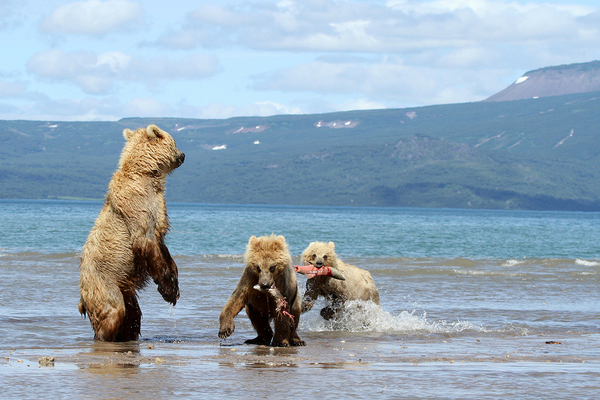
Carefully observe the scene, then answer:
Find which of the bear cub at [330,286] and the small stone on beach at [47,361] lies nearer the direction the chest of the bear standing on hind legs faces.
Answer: the bear cub

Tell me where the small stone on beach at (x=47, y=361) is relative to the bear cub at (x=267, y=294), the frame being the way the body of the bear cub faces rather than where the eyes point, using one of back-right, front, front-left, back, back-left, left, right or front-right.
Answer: front-right

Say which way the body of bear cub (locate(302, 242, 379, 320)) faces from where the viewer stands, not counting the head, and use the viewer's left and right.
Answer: facing the viewer and to the left of the viewer

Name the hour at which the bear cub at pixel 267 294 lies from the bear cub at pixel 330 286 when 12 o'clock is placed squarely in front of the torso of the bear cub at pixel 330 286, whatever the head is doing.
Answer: the bear cub at pixel 267 294 is roughly at 11 o'clock from the bear cub at pixel 330 286.

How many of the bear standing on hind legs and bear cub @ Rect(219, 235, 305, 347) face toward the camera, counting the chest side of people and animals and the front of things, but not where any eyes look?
1

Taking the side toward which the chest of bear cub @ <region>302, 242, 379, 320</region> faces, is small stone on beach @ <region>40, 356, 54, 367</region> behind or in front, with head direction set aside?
in front

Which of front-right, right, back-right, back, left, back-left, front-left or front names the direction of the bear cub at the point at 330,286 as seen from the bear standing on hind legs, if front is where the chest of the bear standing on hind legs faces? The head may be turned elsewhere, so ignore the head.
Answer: front-left

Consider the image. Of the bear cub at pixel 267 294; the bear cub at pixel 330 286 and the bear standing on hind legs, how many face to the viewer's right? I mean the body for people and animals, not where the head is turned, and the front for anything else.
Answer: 1

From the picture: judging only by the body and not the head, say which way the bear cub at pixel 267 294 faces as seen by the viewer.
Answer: toward the camera

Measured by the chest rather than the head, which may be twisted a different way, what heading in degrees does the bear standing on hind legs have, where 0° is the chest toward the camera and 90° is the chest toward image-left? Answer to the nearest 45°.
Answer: approximately 270°

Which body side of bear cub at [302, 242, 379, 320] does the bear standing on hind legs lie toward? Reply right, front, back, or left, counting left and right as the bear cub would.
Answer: front

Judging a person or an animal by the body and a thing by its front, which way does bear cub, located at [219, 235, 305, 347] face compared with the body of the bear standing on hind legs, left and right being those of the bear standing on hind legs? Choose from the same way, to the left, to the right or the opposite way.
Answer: to the right

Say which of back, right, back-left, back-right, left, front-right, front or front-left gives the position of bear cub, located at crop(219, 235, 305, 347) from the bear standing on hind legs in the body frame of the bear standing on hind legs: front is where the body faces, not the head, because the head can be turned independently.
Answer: front
